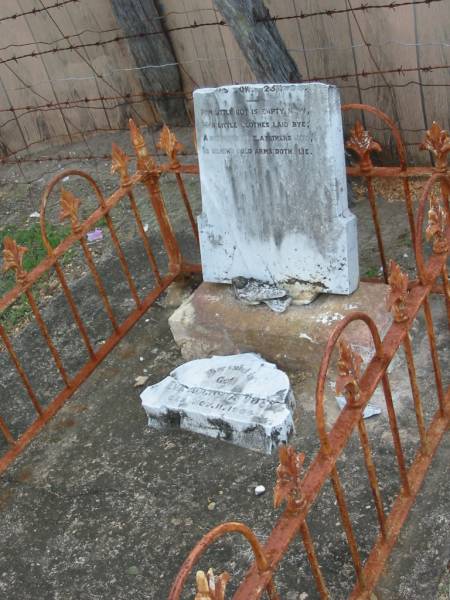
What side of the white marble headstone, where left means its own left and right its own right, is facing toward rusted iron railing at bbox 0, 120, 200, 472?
right

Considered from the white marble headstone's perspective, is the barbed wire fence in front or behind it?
behind

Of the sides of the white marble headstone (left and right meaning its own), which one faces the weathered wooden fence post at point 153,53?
back

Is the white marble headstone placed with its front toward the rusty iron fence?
yes

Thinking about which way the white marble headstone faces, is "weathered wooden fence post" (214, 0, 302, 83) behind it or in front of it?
behind

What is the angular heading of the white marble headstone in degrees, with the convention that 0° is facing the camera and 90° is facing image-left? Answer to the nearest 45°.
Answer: approximately 0°
